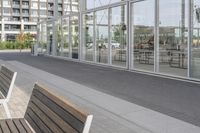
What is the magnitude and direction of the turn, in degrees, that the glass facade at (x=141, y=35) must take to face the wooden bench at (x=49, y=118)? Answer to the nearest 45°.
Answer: approximately 45° to its left

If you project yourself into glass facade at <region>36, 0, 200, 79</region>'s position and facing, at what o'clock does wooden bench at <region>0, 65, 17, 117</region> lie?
The wooden bench is roughly at 11 o'clock from the glass facade.

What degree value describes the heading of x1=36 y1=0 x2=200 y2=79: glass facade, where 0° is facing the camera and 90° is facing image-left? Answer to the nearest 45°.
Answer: approximately 45°
